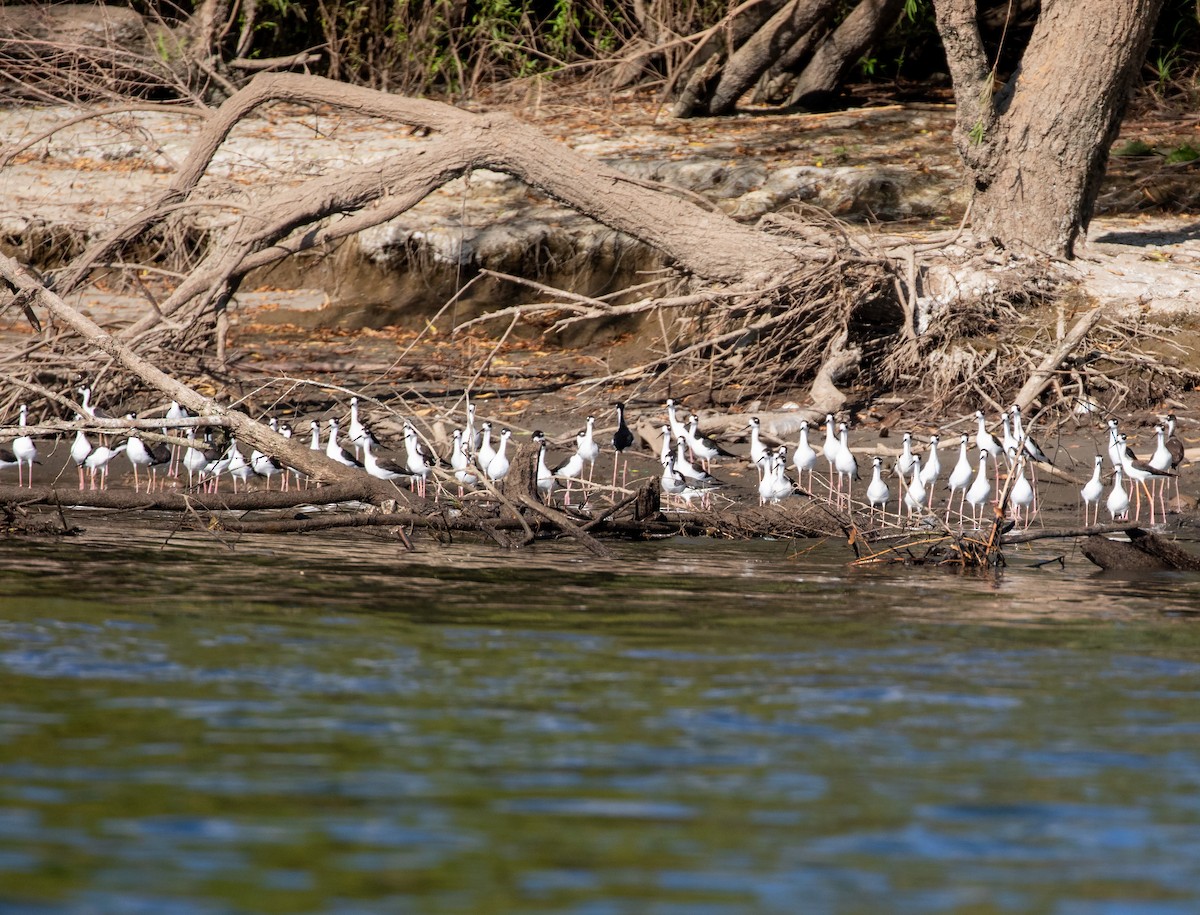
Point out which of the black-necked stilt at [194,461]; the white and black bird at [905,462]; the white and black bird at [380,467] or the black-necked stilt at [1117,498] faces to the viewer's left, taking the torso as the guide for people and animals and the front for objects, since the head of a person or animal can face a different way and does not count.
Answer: the white and black bird at [380,467]

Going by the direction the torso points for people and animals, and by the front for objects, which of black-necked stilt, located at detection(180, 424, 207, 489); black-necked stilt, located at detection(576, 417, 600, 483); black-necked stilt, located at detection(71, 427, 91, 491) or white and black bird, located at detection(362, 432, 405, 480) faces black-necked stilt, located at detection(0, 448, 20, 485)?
the white and black bird

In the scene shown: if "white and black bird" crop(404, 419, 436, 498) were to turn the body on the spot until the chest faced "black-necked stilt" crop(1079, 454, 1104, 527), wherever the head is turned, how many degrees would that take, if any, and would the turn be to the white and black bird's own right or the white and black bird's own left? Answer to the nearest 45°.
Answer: approximately 135° to the white and black bird's own left

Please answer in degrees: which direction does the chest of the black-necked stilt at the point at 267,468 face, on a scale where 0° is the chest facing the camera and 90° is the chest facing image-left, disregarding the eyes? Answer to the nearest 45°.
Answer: approximately 45°

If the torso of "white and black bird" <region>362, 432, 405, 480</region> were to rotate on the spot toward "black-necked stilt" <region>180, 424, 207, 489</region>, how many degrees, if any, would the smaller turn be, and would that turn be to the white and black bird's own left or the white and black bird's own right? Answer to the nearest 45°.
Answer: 0° — it already faces it

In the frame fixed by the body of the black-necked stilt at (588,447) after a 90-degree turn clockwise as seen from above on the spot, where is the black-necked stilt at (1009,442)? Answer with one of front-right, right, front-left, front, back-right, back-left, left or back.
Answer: back

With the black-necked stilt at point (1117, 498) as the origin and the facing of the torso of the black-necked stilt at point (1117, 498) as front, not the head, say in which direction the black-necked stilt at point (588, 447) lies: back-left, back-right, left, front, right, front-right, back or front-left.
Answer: right

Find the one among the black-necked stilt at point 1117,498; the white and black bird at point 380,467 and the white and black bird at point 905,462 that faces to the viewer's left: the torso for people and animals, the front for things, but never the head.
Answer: the white and black bird at point 380,467

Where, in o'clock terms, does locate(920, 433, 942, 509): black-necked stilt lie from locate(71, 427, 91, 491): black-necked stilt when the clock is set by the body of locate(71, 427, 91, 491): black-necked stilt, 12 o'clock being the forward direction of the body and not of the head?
locate(920, 433, 942, 509): black-necked stilt is roughly at 10 o'clock from locate(71, 427, 91, 491): black-necked stilt.

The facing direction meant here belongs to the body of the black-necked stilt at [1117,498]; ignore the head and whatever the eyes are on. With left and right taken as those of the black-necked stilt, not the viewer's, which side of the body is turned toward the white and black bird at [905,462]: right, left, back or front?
right
